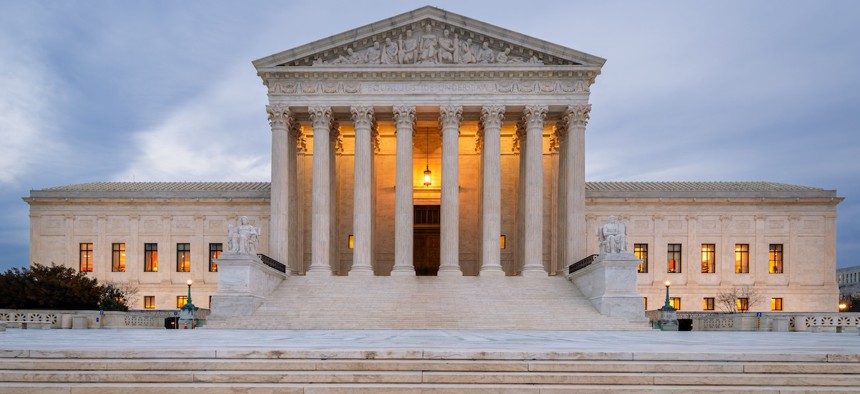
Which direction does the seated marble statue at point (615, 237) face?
toward the camera
